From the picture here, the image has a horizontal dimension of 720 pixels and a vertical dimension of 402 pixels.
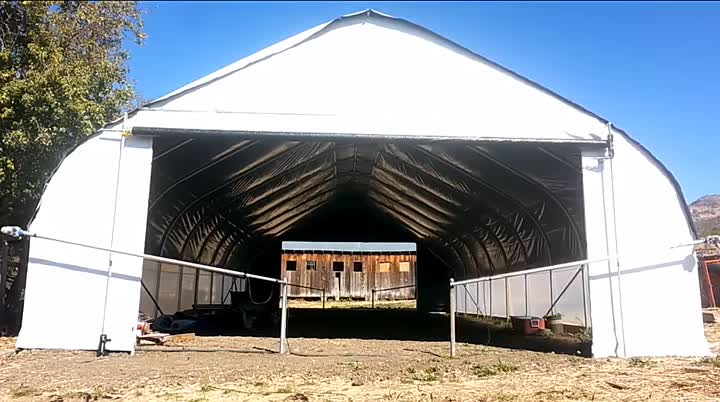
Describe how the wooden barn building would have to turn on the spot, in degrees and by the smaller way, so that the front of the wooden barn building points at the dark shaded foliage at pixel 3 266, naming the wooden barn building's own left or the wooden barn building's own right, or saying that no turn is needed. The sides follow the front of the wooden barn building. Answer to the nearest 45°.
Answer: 0° — it already faces it

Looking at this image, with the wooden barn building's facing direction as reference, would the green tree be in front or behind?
in front

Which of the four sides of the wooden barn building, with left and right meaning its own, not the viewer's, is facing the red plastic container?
front

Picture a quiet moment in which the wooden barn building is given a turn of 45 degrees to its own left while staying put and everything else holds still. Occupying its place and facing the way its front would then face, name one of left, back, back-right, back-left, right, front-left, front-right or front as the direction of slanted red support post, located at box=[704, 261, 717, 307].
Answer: front

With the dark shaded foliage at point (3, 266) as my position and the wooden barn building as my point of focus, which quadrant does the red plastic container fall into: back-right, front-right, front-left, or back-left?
front-right

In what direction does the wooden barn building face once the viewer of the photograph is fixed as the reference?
facing the viewer

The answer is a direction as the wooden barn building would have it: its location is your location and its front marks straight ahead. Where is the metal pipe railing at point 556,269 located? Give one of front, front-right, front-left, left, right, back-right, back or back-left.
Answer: front
